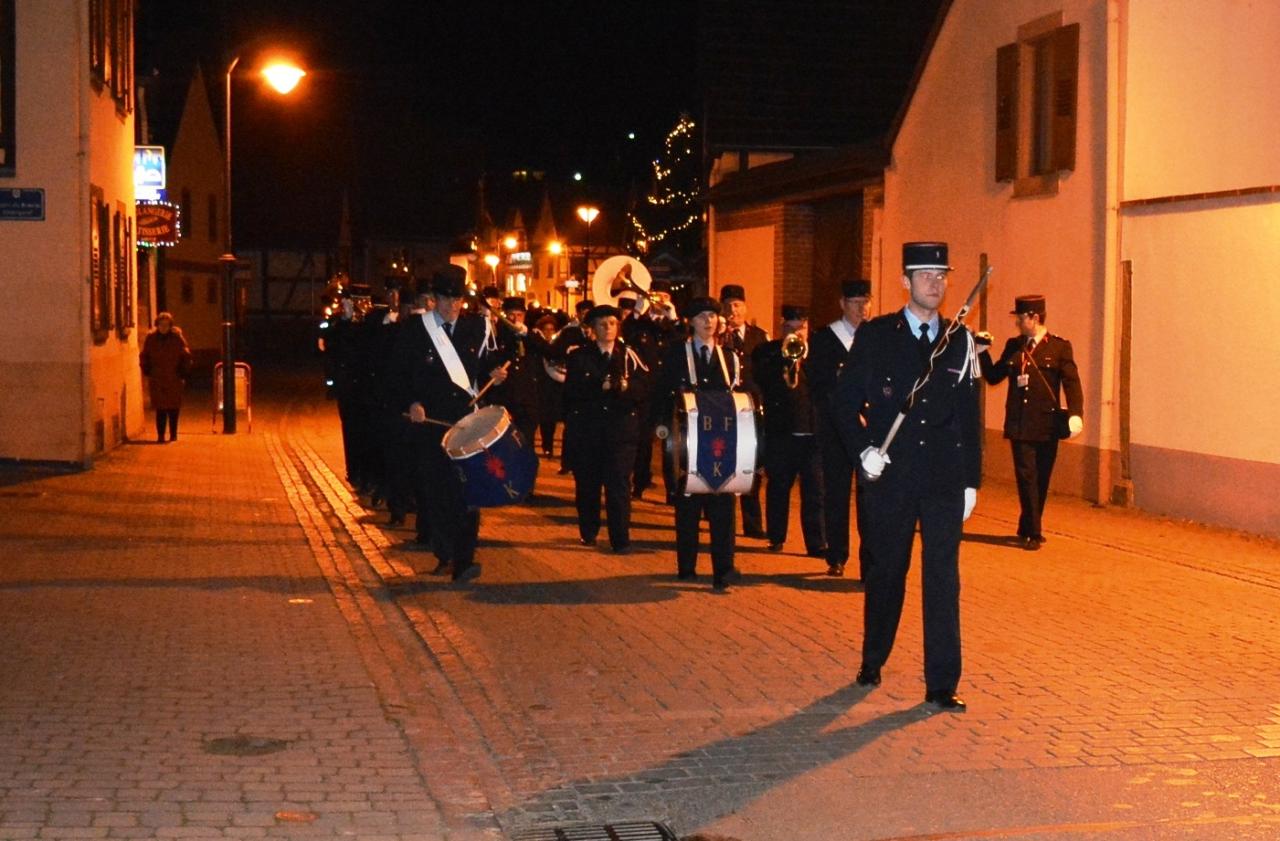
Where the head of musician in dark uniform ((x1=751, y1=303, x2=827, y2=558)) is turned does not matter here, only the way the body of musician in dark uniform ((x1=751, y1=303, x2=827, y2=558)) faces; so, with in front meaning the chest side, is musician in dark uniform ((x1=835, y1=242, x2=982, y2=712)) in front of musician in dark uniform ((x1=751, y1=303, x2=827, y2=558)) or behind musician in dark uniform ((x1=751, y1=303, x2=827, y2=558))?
in front

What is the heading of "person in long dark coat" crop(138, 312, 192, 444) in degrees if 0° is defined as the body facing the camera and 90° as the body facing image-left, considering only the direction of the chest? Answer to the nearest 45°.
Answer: approximately 0°

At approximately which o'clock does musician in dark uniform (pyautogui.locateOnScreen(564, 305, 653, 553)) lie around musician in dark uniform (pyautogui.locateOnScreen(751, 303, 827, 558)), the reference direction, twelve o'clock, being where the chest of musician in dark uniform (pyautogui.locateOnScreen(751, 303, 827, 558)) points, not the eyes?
musician in dark uniform (pyautogui.locateOnScreen(564, 305, 653, 553)) is roughly at 3 o'clock from musician in dark uniform (pyautogui.locateOnScreen(751, 303, 827, 558)).

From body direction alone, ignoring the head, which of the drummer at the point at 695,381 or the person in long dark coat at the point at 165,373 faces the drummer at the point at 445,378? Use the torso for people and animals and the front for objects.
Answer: the person in long dark coat

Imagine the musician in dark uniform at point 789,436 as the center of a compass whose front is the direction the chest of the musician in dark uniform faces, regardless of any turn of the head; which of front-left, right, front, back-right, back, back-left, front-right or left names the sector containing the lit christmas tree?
back

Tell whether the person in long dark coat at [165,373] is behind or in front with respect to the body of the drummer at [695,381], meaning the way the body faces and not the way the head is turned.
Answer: behind

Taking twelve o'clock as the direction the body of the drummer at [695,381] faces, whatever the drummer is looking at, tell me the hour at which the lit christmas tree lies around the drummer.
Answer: The lit christmas tree is roughly at 6 o'clock from the drummer.

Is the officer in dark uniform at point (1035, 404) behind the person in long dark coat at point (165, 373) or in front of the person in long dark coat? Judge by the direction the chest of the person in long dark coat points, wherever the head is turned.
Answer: in front

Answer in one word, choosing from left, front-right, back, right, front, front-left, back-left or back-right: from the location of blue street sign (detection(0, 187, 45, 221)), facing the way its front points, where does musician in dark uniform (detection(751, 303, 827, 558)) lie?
front-left

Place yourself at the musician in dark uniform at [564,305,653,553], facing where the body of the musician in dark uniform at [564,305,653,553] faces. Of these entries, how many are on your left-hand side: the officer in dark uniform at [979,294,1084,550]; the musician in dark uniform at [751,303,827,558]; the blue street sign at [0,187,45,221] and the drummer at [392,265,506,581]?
2
